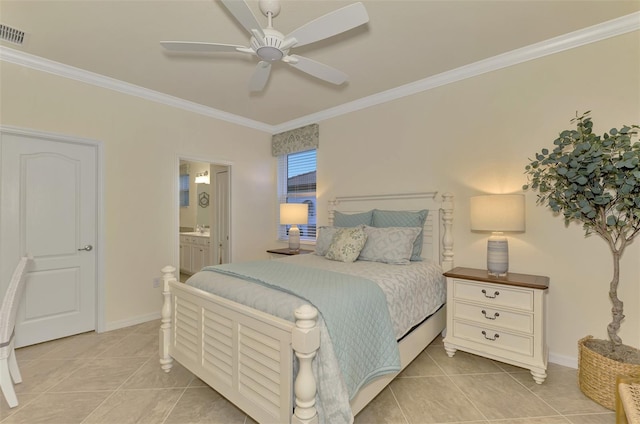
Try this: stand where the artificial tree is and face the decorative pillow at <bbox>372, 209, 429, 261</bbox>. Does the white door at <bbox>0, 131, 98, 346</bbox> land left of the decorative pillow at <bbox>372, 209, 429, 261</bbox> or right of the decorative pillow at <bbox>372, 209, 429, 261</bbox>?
left

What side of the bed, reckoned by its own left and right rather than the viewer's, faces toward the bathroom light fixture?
right

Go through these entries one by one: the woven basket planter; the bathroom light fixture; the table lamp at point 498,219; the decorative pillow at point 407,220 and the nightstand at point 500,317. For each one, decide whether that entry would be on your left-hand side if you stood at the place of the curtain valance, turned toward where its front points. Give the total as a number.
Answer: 4

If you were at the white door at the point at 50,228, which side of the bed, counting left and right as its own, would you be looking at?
right

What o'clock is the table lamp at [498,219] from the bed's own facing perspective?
The table lamp is roughly at 7 o'clock from the bed.

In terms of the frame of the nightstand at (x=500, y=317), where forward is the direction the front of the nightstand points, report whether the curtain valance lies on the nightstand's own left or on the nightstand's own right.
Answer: on the nightstand's own right

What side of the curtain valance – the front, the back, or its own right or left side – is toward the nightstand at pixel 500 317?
left

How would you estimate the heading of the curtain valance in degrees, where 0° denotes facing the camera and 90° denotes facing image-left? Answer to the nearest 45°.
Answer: approximately 45°

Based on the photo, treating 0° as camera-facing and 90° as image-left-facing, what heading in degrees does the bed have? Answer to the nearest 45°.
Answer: approximately 45°
